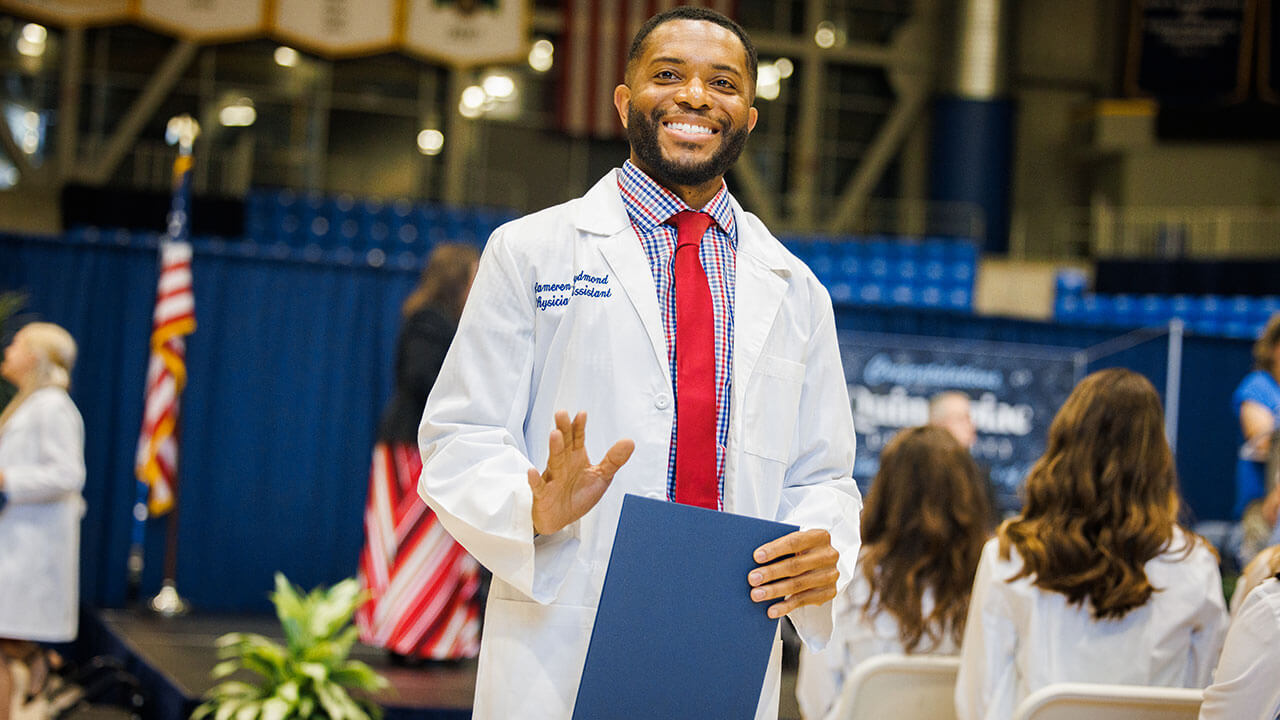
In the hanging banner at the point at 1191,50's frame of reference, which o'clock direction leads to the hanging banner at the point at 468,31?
the hanging banner at the point at 468,31 is roughly at 2 o'clock from the hanging banner at the point at 1191,50.

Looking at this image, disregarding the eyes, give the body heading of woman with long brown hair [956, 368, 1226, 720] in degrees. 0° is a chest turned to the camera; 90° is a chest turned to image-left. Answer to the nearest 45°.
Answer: approximately 180°

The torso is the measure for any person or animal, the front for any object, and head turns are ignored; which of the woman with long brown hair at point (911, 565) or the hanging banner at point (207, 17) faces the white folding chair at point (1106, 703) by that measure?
the hanging banner

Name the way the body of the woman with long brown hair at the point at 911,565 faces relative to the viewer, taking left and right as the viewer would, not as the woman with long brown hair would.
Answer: facing away from the viewer

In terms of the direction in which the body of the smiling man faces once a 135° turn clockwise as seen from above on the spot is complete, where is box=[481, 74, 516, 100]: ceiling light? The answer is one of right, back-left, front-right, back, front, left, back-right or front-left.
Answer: front-right

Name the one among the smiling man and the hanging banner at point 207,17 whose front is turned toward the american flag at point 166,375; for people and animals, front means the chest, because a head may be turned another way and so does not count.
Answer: the hanging banner

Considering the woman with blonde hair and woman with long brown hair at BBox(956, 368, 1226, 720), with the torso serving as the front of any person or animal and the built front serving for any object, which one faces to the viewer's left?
the woman with blonde hair
